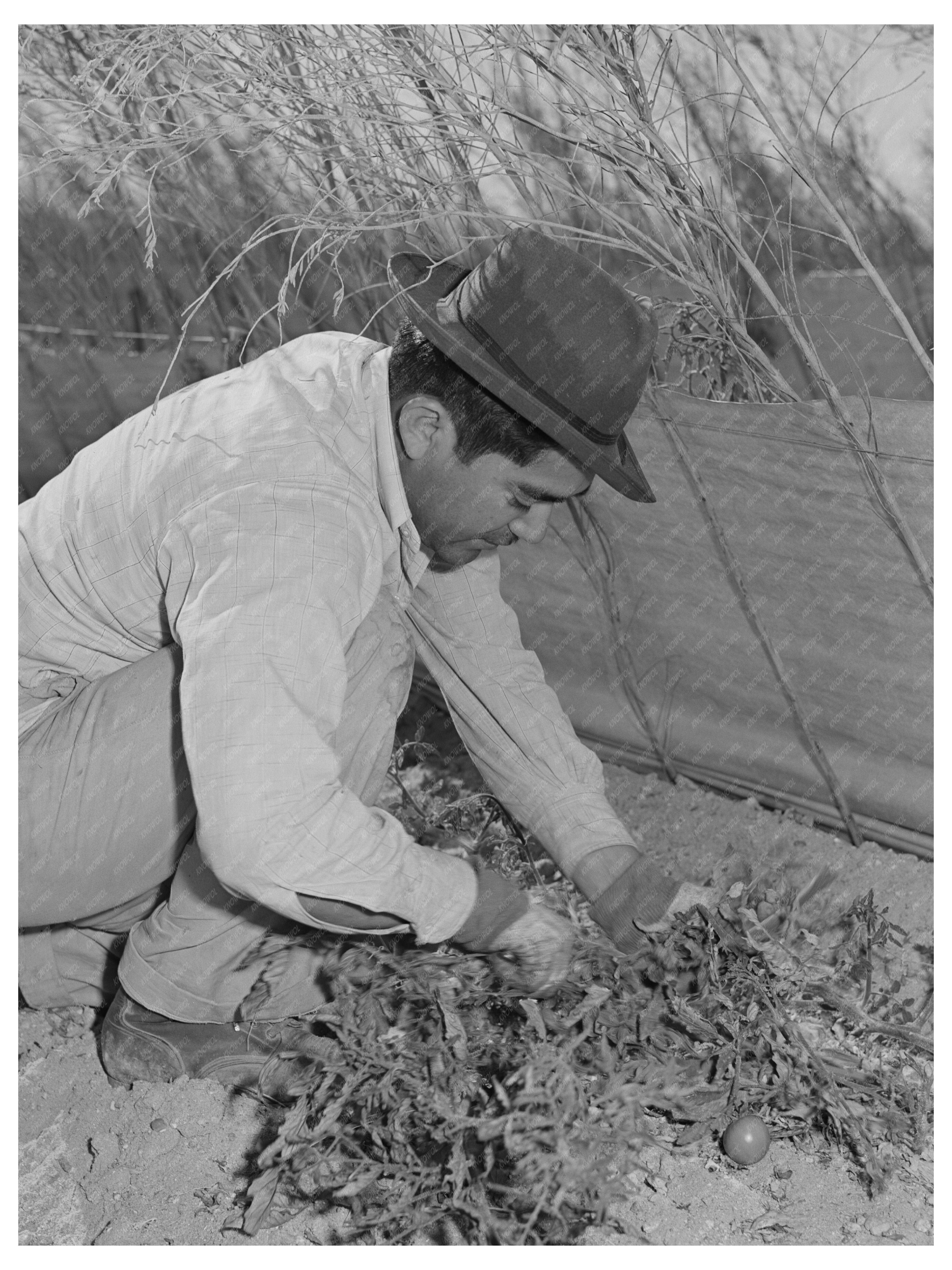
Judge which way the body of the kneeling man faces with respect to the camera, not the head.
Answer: to the viewer's right

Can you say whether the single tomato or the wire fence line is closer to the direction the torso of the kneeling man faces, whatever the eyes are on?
the single tomato

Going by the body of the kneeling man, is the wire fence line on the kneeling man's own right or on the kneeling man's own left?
on the kneeling man's own left

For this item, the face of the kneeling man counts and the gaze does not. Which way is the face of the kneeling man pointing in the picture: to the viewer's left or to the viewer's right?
to the viewer's right

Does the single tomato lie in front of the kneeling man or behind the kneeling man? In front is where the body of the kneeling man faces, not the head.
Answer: in front
